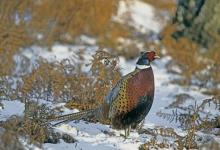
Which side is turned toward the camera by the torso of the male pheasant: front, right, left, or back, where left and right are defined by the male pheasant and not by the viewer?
right
